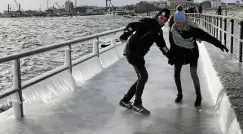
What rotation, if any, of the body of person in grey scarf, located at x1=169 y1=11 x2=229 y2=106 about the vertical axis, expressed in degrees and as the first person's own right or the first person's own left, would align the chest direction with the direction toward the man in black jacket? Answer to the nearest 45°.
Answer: approximately 45° to the first person's own right

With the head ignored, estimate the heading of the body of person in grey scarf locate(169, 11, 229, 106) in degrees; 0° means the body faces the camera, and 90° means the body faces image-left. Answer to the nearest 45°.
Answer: approximately 0°

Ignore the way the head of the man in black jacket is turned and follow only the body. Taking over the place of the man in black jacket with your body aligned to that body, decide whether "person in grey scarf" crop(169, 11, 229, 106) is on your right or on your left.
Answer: on your left
